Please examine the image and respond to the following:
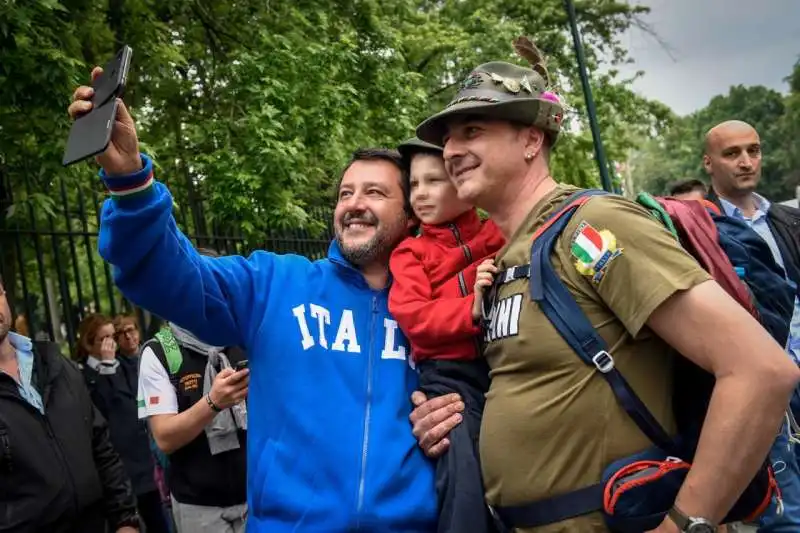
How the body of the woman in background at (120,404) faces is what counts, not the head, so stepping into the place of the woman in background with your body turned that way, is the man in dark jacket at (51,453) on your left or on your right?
on your right

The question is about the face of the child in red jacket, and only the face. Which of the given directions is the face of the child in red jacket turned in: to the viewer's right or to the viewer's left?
to the viewer's left

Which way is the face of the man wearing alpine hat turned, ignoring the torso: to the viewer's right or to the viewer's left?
to the viewer's left

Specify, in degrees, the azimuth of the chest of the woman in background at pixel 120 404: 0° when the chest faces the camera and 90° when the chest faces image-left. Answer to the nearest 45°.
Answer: approximately 315°
